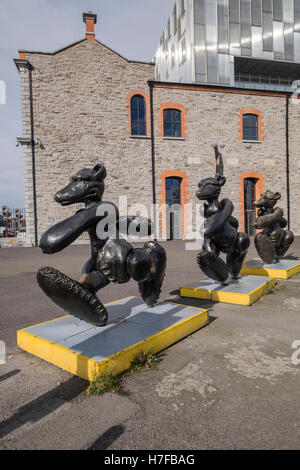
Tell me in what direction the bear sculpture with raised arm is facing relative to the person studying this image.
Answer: facing the viewer and to the left of the viewer

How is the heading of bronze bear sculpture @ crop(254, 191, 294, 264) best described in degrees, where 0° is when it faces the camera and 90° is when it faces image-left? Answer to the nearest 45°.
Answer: approximately 45°

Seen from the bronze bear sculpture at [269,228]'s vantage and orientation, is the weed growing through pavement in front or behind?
in front

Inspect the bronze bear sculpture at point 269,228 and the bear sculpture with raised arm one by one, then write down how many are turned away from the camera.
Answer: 0

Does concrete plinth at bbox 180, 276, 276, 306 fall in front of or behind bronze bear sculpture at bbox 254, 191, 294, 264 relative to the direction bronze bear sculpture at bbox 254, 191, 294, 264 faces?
in front

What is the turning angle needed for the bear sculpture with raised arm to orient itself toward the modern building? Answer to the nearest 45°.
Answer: approximately 135° to its right

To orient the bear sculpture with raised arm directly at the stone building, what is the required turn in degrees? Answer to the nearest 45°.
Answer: approximately 135° to its right

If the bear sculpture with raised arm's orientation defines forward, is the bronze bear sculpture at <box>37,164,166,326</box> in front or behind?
in front
